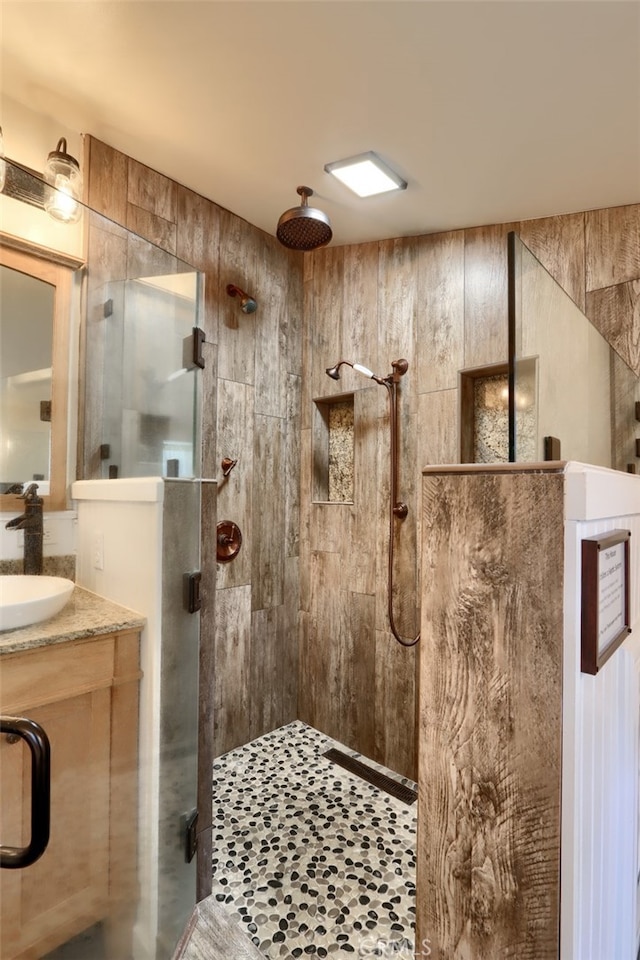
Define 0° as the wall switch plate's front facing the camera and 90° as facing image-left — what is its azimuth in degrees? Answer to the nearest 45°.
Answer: approximately 45°

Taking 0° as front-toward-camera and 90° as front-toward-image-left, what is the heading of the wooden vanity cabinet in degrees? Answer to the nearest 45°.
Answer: approximately 315°

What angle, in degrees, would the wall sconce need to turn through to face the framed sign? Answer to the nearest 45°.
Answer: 0° — it already faces it

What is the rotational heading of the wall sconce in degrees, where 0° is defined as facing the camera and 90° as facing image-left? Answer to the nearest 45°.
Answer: approximately 315°
